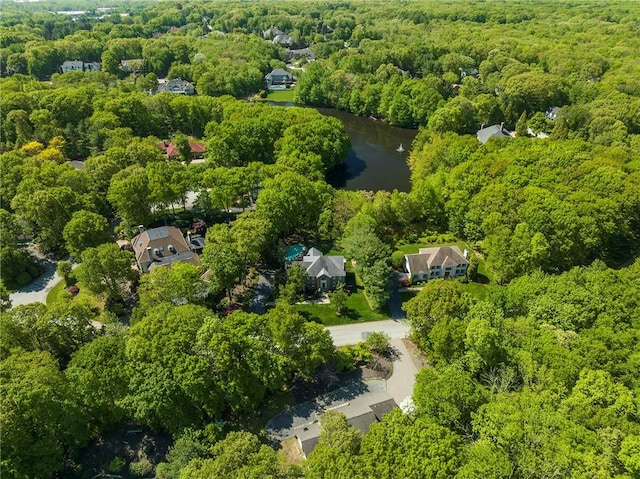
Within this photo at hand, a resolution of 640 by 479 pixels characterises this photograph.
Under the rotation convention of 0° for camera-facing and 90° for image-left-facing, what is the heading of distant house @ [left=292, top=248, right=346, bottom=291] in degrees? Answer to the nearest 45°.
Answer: approximately 0°

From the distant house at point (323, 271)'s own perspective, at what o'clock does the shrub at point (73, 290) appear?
The shrub is roughly at 3 o'clock from the distant house.

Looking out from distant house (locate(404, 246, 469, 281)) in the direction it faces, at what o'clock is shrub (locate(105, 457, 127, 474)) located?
The shrub is roughly at 1 o'clock from the distant house.

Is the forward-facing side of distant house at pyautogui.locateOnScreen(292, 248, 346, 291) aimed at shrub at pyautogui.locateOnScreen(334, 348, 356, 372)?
yes

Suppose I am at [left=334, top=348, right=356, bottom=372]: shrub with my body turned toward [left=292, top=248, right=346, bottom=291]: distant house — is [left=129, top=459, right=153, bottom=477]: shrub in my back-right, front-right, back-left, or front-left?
back-left

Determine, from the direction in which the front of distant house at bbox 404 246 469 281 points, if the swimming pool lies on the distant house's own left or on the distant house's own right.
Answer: on the distant house's own right

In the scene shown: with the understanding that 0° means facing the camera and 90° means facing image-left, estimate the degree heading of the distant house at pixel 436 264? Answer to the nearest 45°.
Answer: approximately 0°

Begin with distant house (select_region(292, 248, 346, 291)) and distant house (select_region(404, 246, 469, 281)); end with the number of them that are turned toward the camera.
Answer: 2

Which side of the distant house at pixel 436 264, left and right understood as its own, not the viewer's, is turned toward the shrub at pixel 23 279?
right
